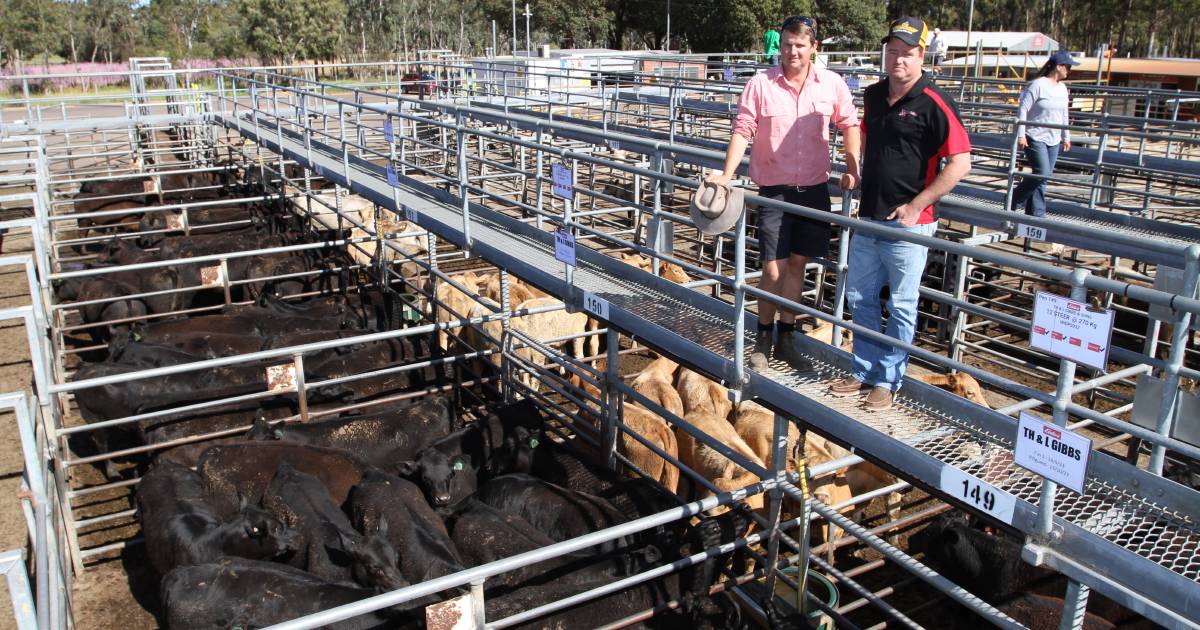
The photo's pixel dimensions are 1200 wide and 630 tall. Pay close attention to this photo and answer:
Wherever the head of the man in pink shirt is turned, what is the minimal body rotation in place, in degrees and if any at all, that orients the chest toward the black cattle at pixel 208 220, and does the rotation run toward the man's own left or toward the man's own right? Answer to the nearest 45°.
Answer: approximately 135° to the man's own right

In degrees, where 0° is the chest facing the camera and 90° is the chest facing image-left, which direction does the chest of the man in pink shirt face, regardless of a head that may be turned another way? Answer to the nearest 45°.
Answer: approximately 0°

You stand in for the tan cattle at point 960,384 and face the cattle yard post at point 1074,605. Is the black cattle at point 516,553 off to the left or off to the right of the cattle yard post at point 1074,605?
right

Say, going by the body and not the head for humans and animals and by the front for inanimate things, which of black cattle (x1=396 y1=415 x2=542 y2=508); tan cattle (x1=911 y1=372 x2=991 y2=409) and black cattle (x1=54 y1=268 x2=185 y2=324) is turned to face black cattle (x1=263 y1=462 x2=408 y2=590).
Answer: black cattle (x1=396 y1=415 x2=542 y2=508)

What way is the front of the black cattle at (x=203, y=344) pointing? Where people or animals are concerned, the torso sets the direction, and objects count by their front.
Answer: to the viewer's left

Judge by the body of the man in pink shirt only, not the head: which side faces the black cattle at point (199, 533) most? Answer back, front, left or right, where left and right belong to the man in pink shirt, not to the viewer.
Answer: right

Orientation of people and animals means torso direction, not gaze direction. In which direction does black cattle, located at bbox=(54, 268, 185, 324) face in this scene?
to the viewer's left

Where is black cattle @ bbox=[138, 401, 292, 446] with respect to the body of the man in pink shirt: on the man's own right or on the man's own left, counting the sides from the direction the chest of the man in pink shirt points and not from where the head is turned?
on the man's own right

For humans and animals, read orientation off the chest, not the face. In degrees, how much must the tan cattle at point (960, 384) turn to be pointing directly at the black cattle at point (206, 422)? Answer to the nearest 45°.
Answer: approximately 135° to its right

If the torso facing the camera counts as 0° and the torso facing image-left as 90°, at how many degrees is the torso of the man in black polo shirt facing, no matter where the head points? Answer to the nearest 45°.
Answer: approximately 45°
